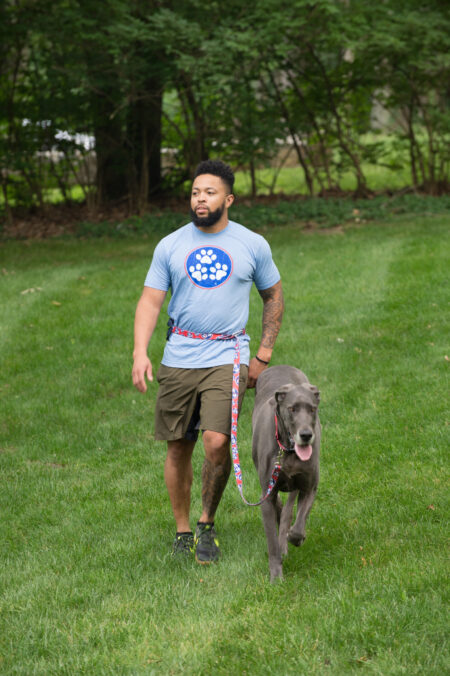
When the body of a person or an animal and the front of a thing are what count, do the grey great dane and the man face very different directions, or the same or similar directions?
same or similar directions

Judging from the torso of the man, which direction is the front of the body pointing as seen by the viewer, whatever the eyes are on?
toward the camera

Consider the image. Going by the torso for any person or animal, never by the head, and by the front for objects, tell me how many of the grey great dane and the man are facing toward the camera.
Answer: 2

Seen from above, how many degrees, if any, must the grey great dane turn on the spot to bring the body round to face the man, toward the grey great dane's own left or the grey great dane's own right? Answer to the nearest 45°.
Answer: approximately 135° to the grey great dane's own right

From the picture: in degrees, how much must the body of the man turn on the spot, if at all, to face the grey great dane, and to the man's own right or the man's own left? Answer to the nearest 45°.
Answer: approximately 45° to the man's own left
